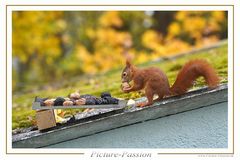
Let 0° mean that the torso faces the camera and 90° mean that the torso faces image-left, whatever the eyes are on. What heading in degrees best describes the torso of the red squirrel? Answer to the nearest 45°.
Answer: approximately 90°
